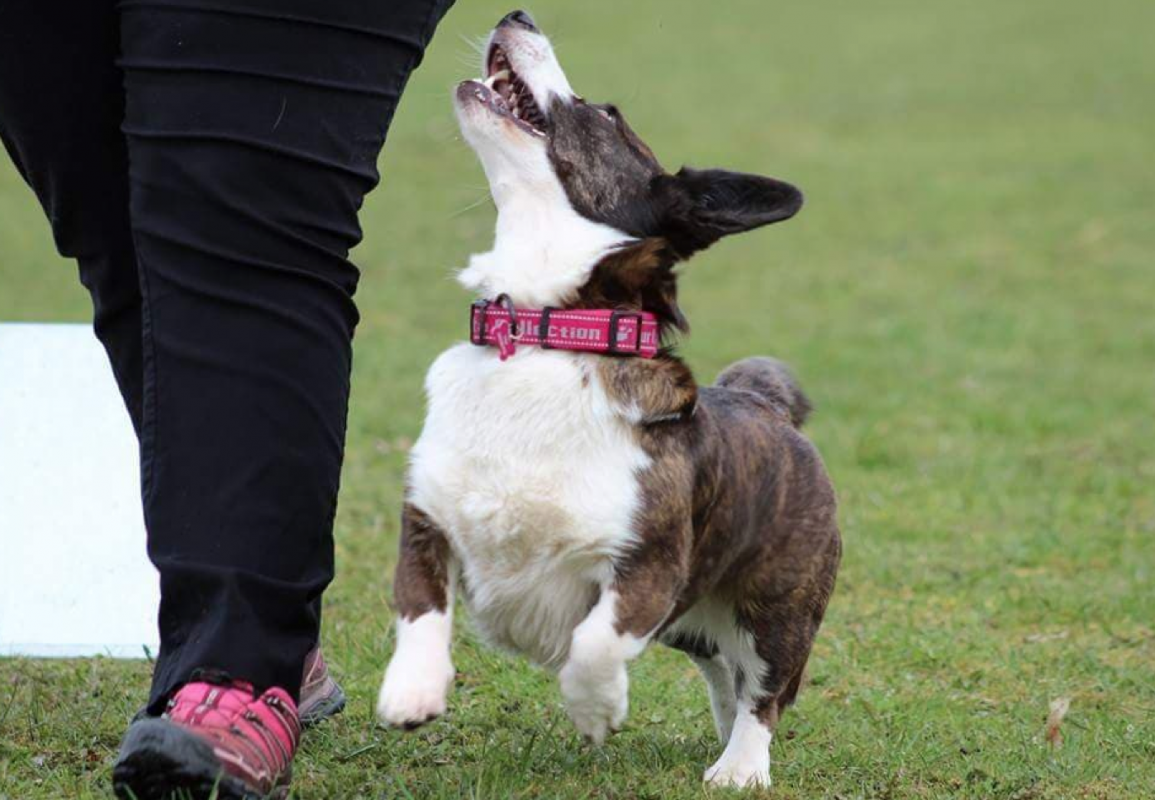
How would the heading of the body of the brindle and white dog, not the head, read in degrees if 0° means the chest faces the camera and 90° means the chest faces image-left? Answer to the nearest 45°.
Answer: approximately 45°

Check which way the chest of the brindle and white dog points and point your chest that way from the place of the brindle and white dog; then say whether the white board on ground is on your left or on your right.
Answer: on your right
